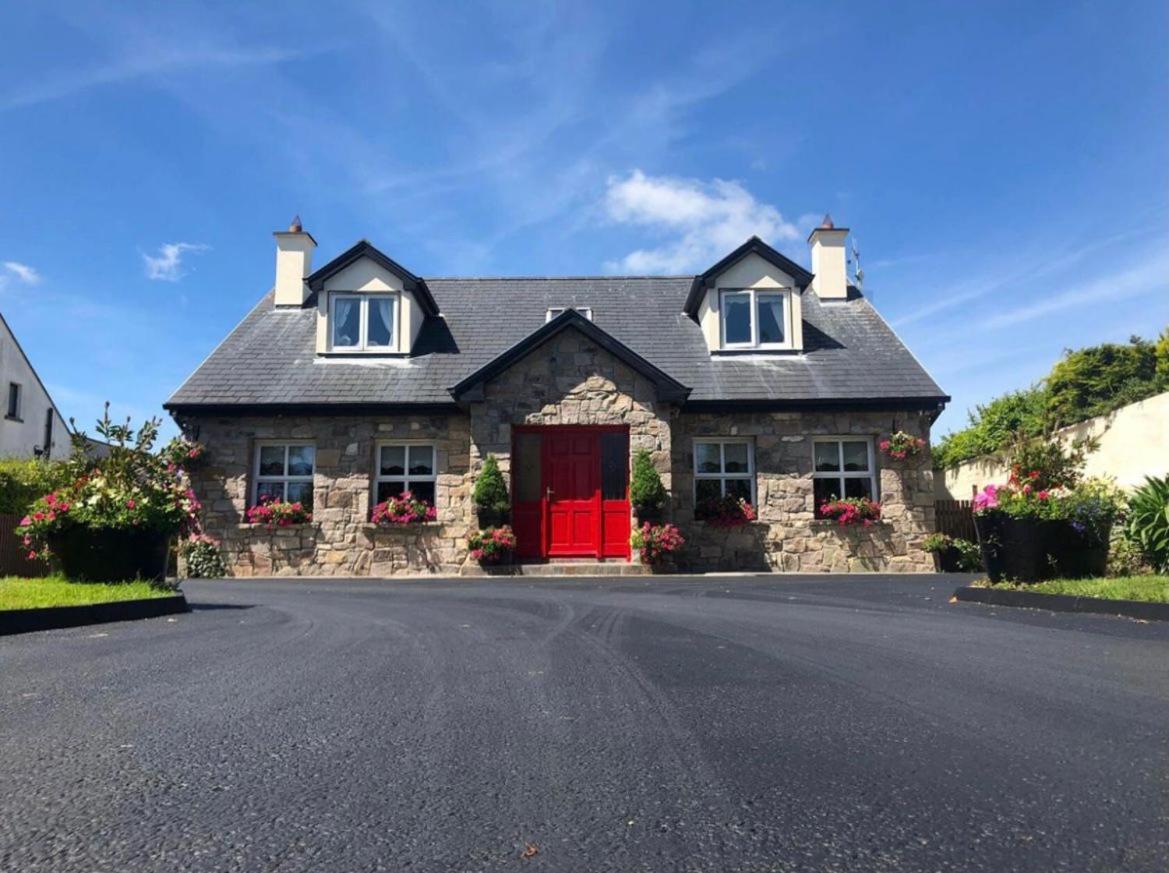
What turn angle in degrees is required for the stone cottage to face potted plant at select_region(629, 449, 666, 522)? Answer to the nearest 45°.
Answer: approximately 45° to its left

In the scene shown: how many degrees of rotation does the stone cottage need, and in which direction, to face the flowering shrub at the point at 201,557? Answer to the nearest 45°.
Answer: approximately 90° to its right

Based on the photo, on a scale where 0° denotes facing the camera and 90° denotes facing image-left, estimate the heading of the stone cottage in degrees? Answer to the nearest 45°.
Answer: approximately 0°

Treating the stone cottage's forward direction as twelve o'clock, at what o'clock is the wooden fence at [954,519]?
The wooden fence is roughly at 9 o'clock from the stone cottage.

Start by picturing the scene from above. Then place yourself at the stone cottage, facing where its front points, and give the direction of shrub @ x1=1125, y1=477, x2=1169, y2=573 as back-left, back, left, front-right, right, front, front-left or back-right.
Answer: front-left

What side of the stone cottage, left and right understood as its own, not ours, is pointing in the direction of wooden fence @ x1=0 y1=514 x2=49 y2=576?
right

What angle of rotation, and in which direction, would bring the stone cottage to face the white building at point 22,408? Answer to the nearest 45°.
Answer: approximately 135° to its right

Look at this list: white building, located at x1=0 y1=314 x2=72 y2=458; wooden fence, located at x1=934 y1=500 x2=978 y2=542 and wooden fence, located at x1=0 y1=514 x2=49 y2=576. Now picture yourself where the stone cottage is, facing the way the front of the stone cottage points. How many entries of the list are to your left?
1

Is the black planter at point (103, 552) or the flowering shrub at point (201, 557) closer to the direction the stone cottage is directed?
the black planter

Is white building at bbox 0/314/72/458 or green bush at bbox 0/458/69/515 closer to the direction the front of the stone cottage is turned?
the green bush

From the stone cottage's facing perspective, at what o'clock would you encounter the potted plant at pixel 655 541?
The potted plant is roughly at 10 o'clock from the stone cottage.
